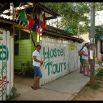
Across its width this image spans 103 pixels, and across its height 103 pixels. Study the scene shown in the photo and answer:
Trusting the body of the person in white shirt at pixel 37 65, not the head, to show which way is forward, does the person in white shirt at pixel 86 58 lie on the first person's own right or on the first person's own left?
on the first person's own left
